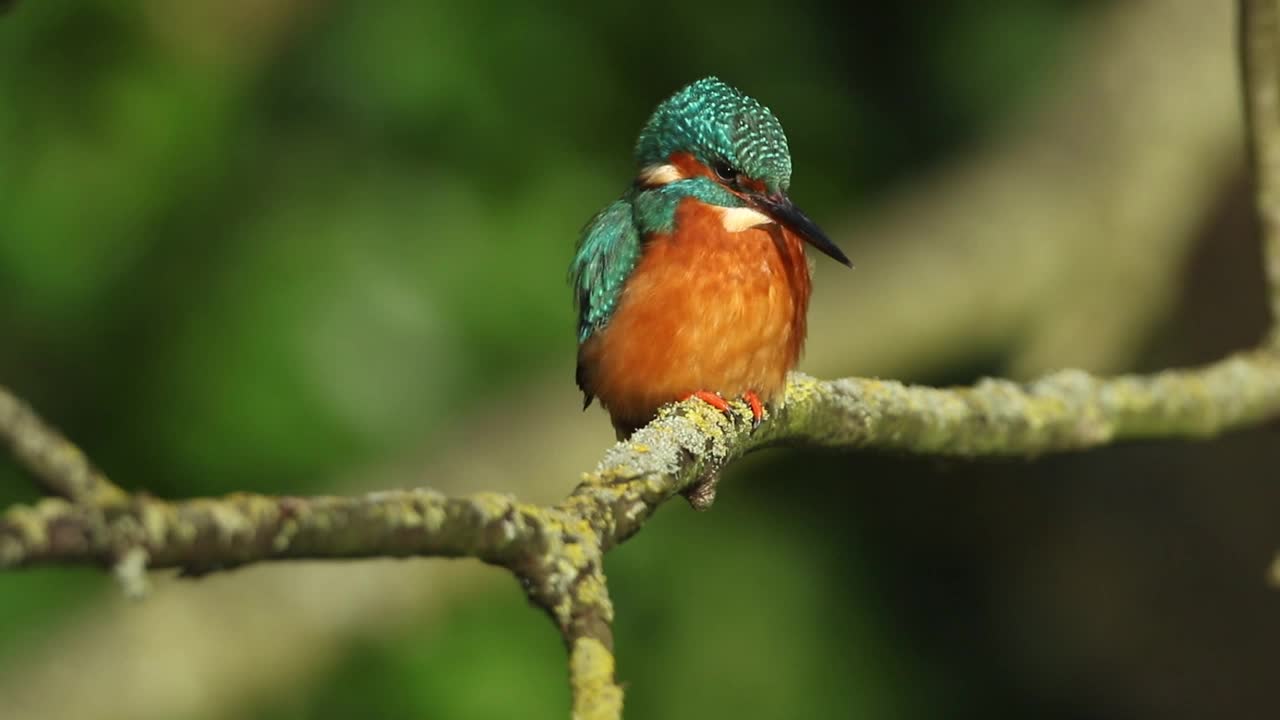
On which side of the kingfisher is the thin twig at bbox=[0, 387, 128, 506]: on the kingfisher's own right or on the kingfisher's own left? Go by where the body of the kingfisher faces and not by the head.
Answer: on the kingfisher's own right

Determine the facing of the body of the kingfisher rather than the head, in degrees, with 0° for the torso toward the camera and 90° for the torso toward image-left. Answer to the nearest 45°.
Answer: approximately 315°

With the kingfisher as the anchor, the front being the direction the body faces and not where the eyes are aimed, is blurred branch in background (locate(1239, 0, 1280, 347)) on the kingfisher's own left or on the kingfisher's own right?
on the kingfisher's own left
